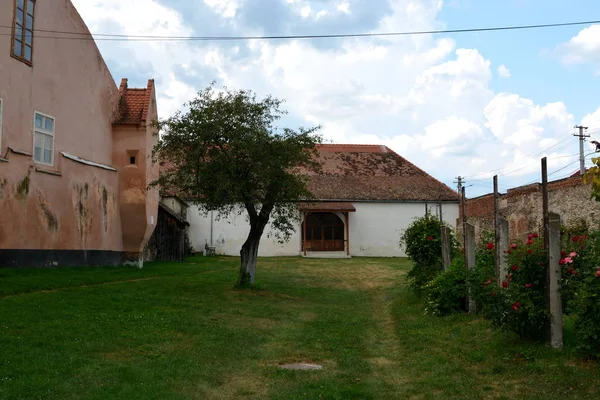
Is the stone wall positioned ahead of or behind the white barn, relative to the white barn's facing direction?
ahead

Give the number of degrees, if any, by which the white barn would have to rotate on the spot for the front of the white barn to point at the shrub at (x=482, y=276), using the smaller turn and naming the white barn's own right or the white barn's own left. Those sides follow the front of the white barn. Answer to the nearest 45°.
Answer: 0° — it already faces it

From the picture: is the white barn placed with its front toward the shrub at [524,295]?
yes

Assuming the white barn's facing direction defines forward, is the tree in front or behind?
in front

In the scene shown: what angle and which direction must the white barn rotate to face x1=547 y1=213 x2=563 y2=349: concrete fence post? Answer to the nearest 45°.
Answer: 0° — it already faces it

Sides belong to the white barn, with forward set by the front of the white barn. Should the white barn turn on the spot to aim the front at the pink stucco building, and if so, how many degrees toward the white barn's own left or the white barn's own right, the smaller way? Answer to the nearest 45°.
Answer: approximately 45° to the white barn's own right

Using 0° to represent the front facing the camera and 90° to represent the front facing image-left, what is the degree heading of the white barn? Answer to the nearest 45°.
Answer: approximately 0°

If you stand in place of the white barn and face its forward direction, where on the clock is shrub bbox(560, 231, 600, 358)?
The shrub is roughly at 12 o'clock from the white barn.
